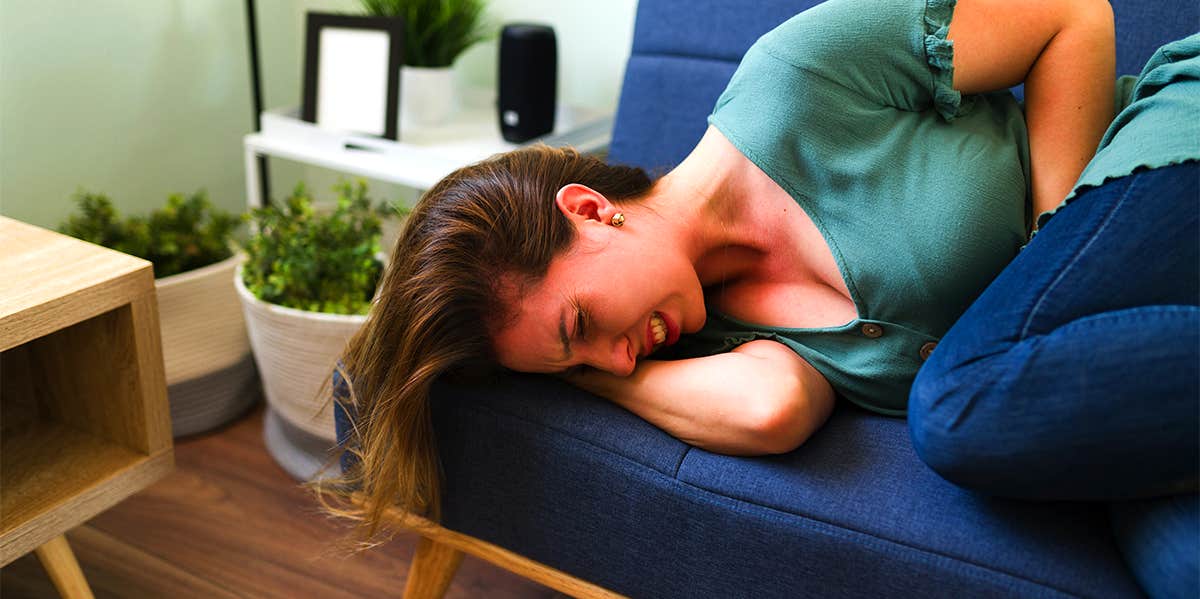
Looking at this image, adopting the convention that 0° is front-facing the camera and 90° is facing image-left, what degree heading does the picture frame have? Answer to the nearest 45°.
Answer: approximately 0°

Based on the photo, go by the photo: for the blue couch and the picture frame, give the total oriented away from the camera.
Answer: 0

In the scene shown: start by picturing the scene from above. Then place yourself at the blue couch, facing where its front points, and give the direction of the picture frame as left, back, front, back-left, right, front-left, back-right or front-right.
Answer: right

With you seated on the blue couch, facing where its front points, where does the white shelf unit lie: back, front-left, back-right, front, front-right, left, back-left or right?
right

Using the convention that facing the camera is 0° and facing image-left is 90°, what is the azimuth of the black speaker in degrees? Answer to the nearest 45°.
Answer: approximately 45°

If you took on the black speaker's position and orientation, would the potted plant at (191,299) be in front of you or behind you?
in front

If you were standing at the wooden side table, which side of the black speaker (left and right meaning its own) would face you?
front

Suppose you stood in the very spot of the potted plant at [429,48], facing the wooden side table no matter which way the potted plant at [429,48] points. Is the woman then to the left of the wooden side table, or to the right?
left

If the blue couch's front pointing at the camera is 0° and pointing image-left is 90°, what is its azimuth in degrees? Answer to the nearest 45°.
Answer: approximately 45°

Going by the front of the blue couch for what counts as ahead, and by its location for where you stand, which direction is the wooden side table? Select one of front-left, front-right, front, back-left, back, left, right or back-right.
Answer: front-right

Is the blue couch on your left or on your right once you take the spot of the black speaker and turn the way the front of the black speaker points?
on your left

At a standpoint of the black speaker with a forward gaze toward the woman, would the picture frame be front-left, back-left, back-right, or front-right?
back-right
